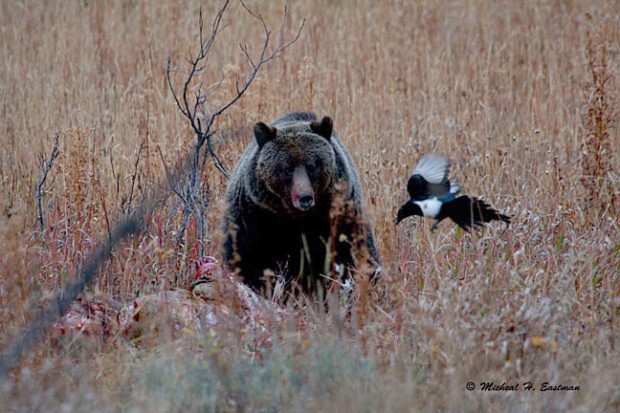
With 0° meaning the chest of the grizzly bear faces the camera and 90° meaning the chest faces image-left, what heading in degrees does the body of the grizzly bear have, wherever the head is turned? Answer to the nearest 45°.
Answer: approximately 0°

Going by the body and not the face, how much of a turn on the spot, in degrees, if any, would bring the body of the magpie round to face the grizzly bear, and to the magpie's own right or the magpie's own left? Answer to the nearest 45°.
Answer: approximately 45° to the magpie's own right

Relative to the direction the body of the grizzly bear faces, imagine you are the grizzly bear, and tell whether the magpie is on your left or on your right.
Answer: on your left

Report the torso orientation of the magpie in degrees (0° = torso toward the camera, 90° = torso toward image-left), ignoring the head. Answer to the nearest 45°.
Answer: approximately 90°

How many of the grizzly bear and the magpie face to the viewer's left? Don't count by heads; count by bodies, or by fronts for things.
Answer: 1

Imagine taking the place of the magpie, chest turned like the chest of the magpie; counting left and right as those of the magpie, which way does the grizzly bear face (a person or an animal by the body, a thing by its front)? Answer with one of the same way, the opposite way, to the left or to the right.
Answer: to the left
